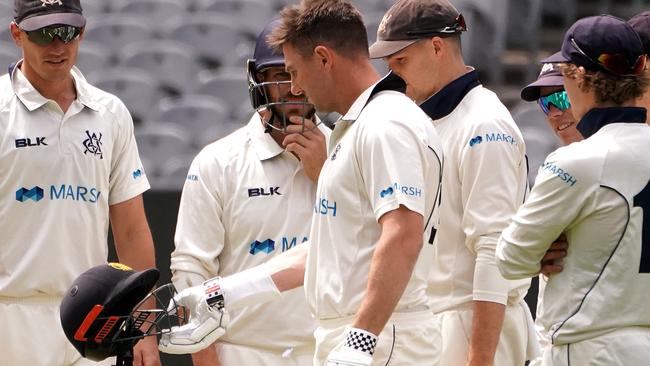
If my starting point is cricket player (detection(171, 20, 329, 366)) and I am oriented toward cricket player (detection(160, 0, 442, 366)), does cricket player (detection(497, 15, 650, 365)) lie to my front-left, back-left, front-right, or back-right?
front-left

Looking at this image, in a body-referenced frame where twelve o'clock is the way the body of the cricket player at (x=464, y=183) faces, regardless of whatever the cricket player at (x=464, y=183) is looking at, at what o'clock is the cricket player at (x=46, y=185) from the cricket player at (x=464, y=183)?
the cricket player at (x=46, y=185) is roughly at 12 o'clock from the cricket player at (x=464, y=183).

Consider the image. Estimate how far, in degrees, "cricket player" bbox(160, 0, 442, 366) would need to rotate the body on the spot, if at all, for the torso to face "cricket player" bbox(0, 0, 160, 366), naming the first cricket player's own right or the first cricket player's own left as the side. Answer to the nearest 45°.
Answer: approximately 45° to the first cricket player's own right

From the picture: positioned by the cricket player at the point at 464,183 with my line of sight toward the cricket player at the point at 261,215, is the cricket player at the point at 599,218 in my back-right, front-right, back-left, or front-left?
back-left

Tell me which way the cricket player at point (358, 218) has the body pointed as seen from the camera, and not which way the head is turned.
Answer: to the viewer's left

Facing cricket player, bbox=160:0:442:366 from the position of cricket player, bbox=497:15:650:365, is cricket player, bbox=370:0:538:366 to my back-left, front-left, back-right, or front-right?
front-right

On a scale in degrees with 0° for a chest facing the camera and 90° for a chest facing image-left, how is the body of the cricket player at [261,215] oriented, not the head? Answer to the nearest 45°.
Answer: approximately 315°

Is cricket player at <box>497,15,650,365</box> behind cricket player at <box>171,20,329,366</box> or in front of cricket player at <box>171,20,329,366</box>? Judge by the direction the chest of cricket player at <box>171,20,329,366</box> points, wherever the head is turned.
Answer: in front

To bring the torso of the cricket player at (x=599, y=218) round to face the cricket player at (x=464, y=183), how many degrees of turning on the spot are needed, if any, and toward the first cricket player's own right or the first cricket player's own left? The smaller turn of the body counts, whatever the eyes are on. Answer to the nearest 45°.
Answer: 0° — they already face them

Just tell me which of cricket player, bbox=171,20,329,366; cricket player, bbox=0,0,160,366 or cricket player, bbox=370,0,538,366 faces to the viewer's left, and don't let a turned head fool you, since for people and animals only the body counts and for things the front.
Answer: cricket player, bbox=370,0,538,366

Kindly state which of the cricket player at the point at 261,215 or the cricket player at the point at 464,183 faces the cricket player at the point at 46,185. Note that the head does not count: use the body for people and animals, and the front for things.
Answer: the cricket player at the point at 464,183

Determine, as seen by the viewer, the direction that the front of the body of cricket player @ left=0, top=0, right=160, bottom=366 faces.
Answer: toward the camera

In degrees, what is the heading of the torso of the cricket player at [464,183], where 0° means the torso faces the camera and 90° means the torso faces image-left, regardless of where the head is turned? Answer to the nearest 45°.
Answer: approximately 90°

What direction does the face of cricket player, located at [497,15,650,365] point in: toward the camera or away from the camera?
away from the camera
